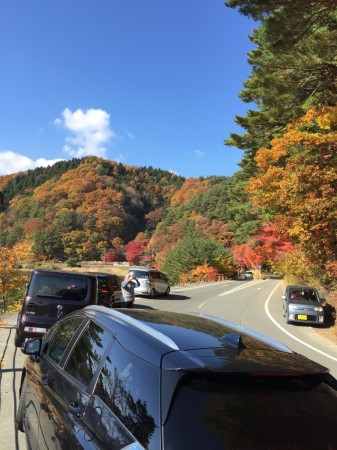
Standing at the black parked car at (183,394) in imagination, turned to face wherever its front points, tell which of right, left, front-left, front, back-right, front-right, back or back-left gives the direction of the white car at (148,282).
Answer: front-right

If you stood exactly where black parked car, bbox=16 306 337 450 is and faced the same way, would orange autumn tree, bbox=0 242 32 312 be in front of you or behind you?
in front

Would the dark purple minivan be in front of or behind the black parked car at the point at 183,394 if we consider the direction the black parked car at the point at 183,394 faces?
in front

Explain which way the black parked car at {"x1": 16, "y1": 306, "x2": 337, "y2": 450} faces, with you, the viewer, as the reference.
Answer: facing away from the viewer and to the left of the viewer
